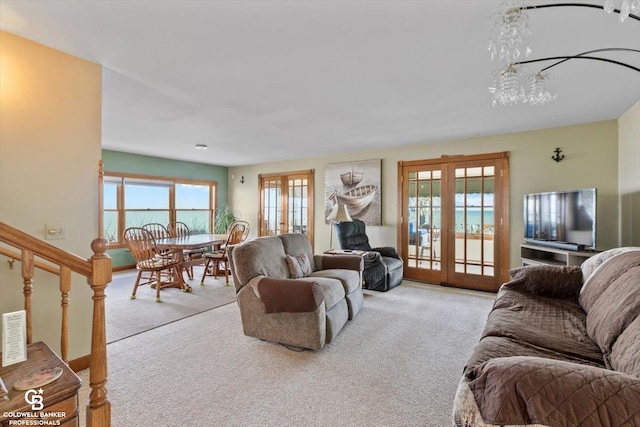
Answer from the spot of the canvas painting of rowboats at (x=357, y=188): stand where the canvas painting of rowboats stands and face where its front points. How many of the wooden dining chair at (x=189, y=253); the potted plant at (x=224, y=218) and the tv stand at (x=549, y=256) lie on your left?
1

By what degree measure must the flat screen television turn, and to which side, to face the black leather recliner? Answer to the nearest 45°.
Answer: approximately 45° to its right

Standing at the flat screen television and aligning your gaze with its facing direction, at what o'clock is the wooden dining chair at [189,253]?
The wooden dining chair is roughly at 1 o'clock from the flat screen television.

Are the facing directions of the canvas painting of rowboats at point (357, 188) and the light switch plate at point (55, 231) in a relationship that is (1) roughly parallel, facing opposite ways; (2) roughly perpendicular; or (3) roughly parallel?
roughly perpendicular

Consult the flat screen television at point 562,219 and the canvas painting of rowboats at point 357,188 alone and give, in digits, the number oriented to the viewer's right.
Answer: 0

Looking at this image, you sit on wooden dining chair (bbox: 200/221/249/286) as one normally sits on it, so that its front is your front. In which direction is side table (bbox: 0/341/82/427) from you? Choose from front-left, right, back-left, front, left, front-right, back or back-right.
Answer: front-left

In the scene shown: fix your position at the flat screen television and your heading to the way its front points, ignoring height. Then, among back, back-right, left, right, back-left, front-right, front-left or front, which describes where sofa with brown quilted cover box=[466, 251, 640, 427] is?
front-left

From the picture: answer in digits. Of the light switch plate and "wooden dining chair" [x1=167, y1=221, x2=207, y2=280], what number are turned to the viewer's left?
0

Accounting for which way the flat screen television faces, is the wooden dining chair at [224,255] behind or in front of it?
in front
